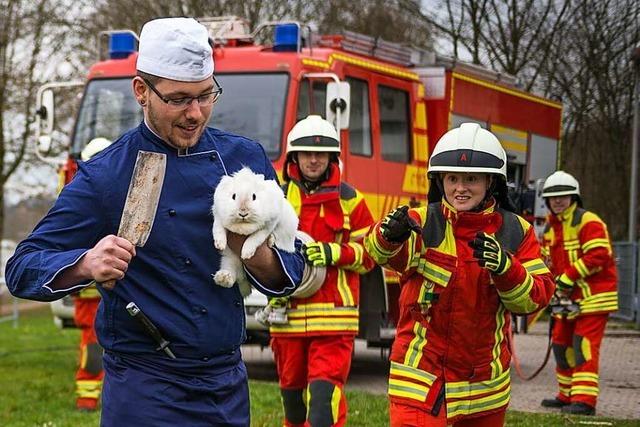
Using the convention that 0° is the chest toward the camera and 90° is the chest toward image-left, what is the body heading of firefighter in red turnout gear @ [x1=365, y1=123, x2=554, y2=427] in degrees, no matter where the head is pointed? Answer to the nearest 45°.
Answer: approximately 0°

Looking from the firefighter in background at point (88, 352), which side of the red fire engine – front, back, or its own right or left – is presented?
front

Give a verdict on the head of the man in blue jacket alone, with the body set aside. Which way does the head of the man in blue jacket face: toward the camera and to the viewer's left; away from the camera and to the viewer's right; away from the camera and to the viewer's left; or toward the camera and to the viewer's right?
toward the camera and to the viewer's right

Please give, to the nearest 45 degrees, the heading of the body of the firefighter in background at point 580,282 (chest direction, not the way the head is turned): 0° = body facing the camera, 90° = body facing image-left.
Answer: approximately 45°

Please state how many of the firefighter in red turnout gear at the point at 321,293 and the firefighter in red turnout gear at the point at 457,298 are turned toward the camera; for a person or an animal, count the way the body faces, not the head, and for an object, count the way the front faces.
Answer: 2

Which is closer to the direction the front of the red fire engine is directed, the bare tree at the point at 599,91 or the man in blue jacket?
the man in blue jacket

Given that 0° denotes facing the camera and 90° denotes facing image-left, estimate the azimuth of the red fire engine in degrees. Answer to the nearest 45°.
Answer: approximately 45°

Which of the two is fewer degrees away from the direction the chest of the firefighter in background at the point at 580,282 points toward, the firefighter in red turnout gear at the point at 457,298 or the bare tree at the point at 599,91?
the firefighter in red turnout gear

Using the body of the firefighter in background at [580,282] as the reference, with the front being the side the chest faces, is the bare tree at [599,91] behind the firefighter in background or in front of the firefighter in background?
behind

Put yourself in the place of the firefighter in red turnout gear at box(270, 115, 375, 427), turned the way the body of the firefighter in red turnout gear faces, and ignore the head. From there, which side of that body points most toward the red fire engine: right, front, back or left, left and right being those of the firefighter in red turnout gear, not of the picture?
back
